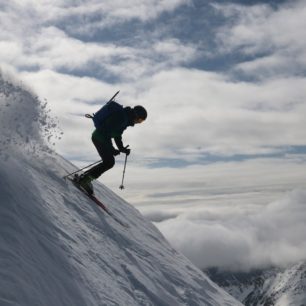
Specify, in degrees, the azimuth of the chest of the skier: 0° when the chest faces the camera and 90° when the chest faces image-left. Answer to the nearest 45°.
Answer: approximately 270°
